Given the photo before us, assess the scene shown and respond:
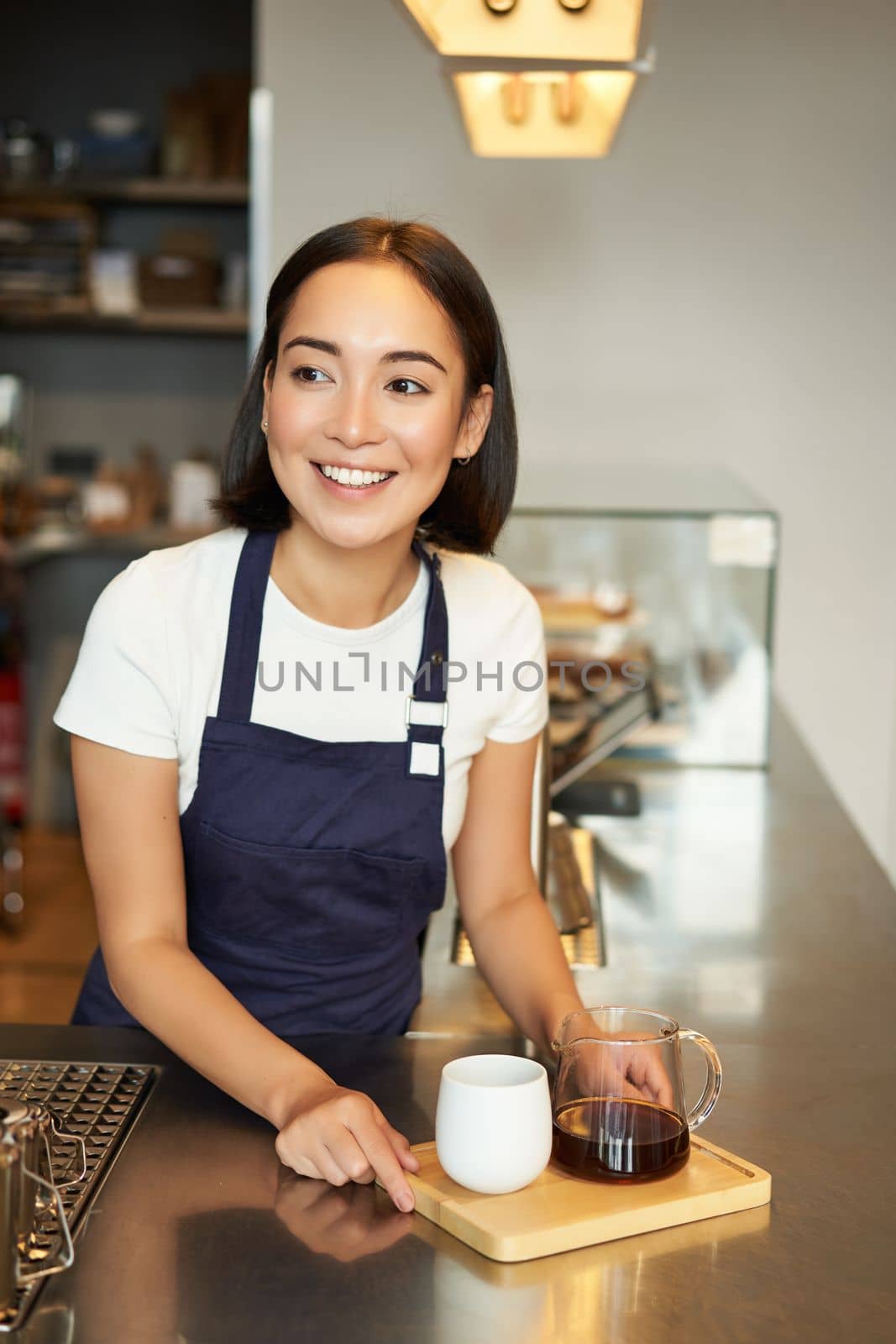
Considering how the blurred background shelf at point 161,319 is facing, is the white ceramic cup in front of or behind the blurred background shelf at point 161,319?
in front

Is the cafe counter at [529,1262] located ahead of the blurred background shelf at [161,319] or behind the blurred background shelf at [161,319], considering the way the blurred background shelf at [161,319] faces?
ahead

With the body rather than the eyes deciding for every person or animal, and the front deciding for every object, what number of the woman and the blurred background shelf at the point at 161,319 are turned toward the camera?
2

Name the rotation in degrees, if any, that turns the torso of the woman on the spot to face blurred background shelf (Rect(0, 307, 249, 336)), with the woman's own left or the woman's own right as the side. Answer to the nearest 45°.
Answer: approximately 180°

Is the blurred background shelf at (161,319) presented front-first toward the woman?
yes

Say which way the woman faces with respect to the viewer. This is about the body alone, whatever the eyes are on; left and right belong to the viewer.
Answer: facing the viewer

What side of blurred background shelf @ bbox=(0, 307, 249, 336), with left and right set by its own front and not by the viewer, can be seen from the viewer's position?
front

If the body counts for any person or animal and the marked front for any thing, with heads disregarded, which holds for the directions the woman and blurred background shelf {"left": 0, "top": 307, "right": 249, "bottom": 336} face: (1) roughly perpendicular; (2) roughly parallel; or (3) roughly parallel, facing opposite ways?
roughly parallel

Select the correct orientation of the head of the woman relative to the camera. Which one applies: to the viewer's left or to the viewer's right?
to the viewer's left

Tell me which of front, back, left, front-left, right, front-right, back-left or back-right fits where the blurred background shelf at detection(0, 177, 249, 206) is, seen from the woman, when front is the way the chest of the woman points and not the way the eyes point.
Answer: back

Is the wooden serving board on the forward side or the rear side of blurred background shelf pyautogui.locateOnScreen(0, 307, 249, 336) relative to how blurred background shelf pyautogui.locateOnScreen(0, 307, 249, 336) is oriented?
on the forward side
